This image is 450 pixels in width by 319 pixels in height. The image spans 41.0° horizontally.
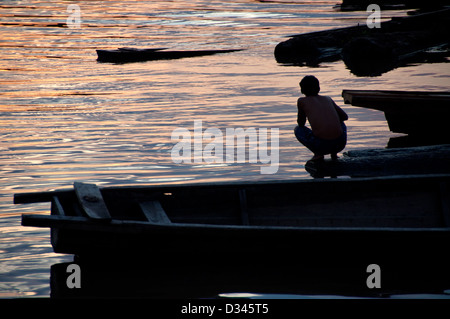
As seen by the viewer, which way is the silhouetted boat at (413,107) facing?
to the viewer's left

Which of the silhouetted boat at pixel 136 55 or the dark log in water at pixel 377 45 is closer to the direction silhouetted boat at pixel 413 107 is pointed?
the silhouetted boat

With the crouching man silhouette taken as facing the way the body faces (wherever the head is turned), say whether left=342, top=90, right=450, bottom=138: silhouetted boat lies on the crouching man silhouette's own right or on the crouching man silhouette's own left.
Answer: on the crouching man silhouette's own right

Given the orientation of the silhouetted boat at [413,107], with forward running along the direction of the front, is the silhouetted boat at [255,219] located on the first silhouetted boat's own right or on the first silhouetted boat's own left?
on the first silhouetted boat's own left

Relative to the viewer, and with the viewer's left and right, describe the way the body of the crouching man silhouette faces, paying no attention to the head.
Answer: facing away from the viewer and to the left of the viewer
